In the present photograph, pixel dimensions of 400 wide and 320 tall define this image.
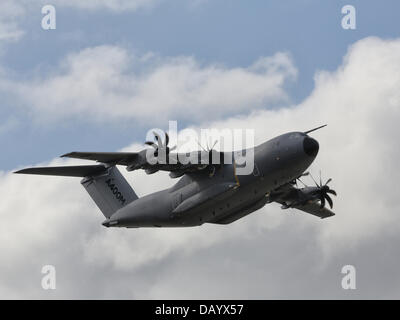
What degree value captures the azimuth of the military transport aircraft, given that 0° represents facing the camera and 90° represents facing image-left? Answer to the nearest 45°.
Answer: approximately 315°
